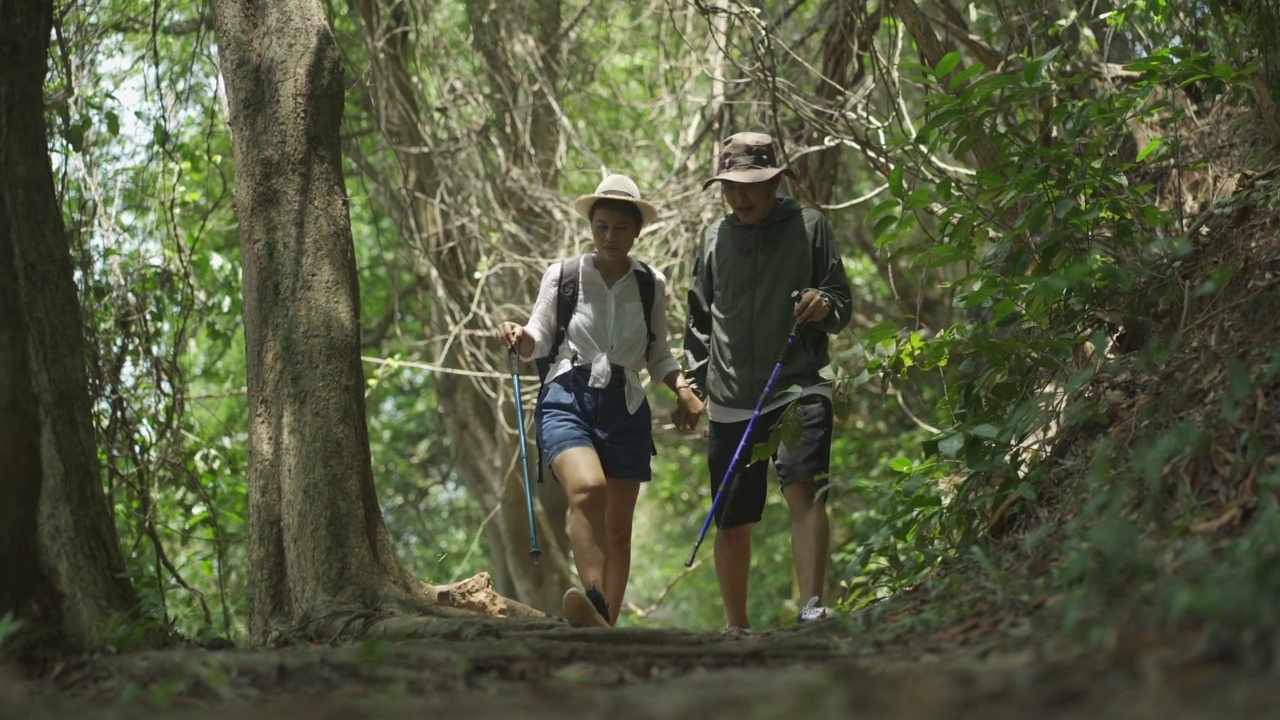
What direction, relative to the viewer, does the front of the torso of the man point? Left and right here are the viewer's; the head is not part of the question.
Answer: facing the viewer

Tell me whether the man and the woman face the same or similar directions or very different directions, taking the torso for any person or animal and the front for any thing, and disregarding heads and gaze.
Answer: same or similar directions

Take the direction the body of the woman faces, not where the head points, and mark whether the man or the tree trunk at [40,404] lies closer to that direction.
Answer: the tree trunk

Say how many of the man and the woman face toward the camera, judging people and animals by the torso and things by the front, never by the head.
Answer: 2

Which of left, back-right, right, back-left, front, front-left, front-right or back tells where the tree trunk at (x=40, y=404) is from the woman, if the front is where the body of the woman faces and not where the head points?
front-right

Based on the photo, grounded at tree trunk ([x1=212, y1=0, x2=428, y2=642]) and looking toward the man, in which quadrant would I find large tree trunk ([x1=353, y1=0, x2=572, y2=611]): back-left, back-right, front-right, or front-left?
front-left

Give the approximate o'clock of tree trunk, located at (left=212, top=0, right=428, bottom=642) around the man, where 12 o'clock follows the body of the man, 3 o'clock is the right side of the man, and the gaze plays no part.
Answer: The tree trunk is roughly at 2 o'clock from the man.

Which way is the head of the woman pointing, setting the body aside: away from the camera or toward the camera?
toward the camera

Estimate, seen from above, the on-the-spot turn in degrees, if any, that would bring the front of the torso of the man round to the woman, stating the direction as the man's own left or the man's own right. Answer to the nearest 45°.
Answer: approximately 90° to the man's own right

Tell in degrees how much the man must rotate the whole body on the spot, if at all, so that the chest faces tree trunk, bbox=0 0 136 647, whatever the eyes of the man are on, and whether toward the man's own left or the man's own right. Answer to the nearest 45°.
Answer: approximately 45° to the man's own right

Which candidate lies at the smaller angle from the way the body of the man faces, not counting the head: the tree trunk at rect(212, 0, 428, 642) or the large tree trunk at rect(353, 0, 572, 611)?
the tree trunk

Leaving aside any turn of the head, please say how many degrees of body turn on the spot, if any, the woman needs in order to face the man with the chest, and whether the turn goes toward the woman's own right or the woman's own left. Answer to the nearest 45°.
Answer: approximately 90° to the woman's own left

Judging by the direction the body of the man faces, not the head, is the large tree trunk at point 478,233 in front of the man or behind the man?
behind

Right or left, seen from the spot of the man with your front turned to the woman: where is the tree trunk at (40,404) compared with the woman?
left
